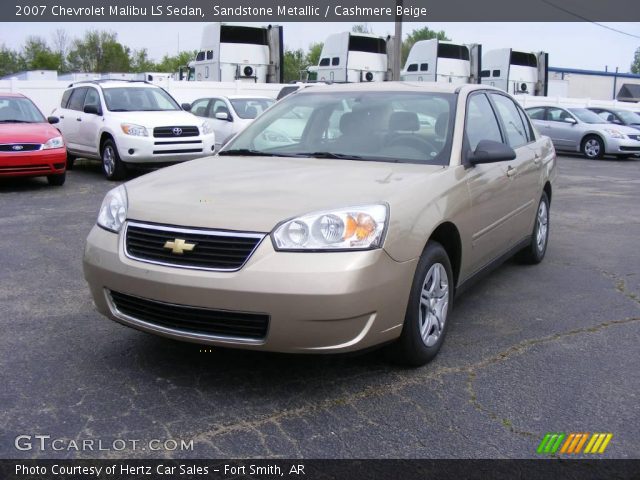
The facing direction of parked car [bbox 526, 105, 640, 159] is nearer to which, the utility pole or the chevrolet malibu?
the chevrolet malibu

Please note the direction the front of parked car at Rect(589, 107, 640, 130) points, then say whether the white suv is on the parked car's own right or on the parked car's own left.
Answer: on the parked car's own right

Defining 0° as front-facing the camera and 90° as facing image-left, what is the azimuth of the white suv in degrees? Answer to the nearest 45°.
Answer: approximately 315°

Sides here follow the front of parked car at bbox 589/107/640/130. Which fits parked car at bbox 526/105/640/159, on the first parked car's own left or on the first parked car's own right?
on the first parked car's own right

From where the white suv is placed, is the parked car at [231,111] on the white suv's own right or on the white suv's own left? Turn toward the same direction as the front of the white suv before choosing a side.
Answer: on the white suv's own left

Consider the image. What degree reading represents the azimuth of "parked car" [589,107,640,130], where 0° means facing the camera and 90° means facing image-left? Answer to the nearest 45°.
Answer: approximately 315°

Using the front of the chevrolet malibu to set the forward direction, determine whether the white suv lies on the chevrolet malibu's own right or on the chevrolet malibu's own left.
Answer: on the chevrolet malibu's own right

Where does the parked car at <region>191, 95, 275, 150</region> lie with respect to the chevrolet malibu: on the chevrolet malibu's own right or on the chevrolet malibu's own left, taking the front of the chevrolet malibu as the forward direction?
on the chevrolet malibu's own right

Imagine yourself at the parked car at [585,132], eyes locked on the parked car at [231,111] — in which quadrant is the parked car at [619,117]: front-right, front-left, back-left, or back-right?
back-right

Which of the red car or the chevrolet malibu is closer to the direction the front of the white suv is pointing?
the chevrolet malibu
